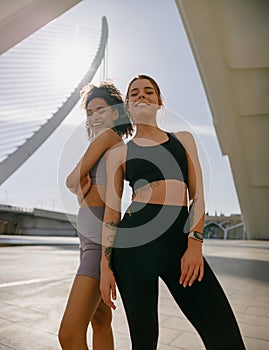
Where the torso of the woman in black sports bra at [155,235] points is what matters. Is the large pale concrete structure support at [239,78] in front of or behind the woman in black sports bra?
behind
